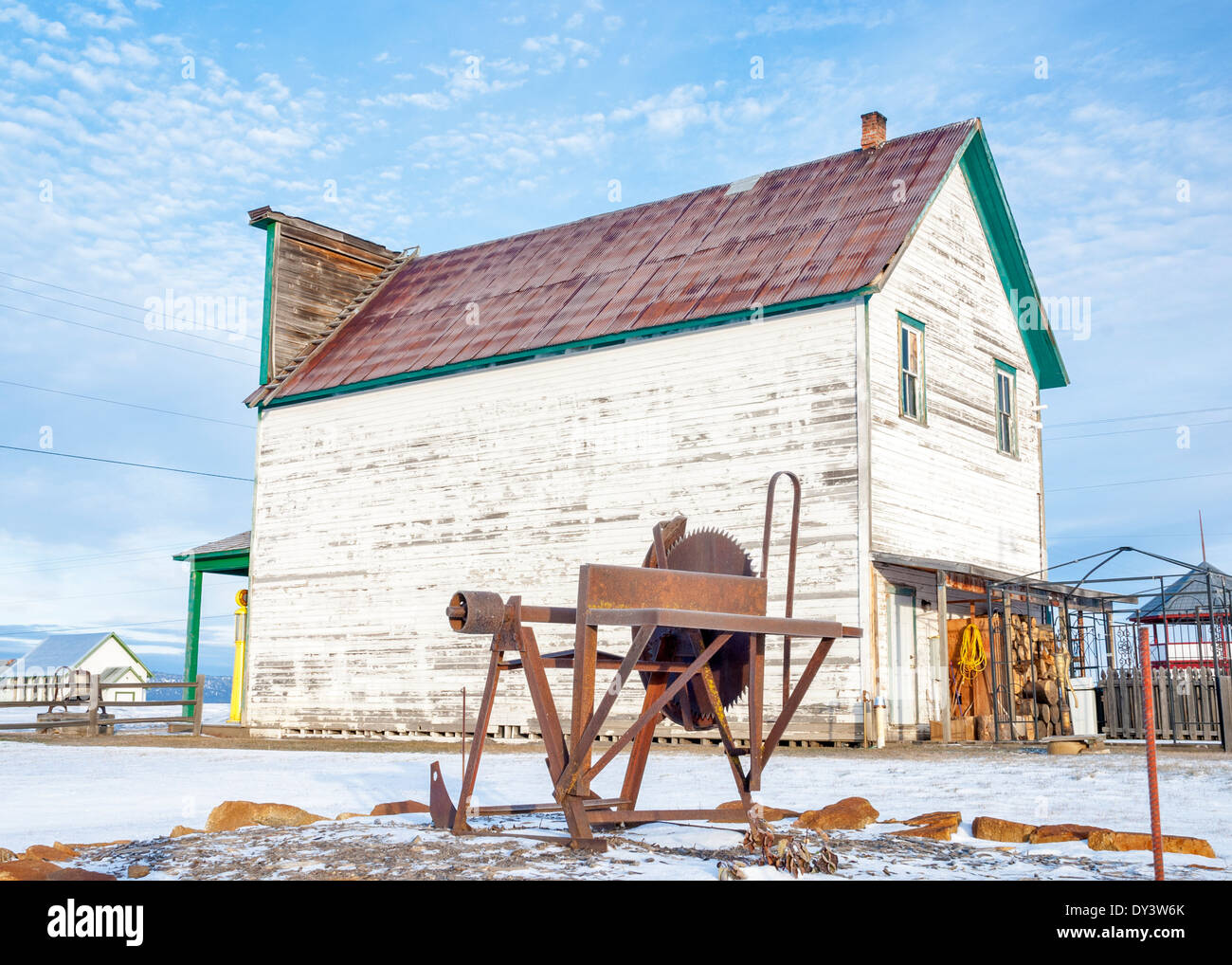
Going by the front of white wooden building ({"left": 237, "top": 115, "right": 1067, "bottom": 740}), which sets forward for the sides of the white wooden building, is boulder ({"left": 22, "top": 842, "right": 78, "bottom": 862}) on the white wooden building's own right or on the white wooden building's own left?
on the white wooden building's own left

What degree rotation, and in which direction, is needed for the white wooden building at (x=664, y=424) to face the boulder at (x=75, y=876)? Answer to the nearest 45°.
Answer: approximately 135° to its left

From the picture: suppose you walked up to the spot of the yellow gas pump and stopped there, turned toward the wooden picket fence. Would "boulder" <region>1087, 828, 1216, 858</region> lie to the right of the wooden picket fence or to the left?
right

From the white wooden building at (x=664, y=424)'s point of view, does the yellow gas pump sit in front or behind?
in front

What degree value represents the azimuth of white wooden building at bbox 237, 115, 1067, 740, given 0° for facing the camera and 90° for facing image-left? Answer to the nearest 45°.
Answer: approximately 135°

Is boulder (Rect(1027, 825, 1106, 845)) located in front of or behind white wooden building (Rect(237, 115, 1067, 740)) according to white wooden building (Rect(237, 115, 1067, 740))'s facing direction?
behind

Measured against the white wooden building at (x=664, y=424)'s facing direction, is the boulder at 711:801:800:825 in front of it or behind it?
behind
